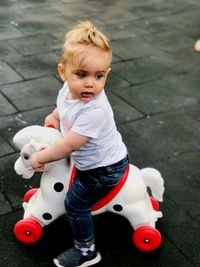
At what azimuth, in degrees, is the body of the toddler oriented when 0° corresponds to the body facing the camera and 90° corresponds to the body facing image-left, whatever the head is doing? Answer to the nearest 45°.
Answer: approximately 90°

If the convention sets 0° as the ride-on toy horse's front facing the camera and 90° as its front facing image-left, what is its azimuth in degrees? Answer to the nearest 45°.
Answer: approximately 90°
